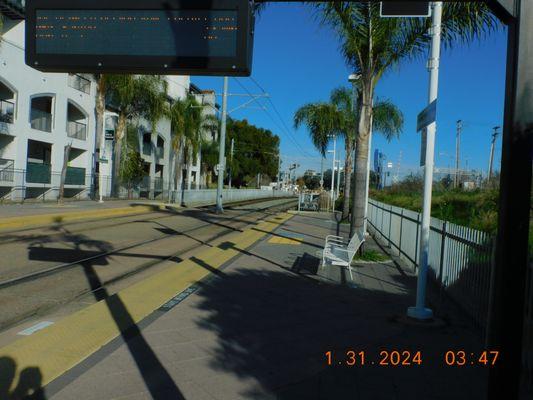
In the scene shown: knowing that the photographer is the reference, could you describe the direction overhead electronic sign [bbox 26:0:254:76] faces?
facing the viewer

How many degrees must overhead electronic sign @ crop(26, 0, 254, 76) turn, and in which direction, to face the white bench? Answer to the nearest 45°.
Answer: approximately 135° to its left

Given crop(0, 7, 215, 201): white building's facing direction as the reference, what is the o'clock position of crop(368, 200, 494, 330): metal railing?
The metal railing is roughly at 1 o'clock from the white building.

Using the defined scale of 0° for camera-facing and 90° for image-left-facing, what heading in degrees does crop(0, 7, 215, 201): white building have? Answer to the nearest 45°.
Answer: approximately 315°

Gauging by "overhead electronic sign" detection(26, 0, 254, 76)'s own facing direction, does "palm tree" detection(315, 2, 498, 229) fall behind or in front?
behind

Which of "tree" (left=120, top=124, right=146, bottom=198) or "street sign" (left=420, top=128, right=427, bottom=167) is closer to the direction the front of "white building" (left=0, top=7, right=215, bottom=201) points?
the street sign

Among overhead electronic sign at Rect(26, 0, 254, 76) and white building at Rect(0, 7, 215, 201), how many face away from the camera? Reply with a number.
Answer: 0

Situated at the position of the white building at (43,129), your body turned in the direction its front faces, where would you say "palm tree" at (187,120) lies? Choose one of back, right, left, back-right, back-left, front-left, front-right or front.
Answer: left

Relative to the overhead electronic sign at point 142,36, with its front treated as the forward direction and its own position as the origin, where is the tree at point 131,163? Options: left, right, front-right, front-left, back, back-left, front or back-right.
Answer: back

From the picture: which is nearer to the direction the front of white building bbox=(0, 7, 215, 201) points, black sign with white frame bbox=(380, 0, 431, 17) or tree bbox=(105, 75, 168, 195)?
the black sign with white frame

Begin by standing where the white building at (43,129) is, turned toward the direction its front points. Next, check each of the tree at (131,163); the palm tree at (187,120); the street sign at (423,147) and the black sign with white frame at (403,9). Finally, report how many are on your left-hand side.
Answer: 2
